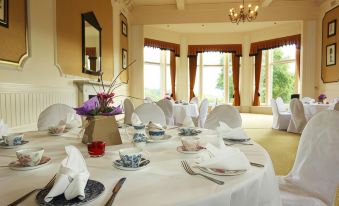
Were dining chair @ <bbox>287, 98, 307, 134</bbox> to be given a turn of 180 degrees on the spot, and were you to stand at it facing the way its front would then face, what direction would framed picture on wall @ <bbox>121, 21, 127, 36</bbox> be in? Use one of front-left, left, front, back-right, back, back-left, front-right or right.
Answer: front-right

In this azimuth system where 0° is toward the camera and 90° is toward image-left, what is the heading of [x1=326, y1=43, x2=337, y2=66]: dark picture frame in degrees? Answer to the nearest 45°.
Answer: approximately 45°

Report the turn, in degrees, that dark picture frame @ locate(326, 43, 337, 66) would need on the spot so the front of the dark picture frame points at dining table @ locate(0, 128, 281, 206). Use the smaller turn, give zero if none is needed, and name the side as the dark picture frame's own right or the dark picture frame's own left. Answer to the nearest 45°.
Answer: approximately 45° to the dark picture frame's own left

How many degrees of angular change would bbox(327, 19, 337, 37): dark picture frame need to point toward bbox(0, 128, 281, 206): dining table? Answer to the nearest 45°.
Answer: approximately 45° to its left

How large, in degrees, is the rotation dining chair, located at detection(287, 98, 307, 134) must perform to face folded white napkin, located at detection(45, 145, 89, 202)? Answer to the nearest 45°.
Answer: approximately 135° to its right

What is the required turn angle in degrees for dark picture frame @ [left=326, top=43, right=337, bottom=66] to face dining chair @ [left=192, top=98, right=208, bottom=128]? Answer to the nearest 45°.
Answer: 0° — it already faces it

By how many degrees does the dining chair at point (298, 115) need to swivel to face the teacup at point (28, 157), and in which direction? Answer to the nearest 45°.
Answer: approximately 135° to its right

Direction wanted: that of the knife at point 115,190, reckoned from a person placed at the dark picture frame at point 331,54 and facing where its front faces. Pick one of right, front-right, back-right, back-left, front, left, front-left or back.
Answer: front-left

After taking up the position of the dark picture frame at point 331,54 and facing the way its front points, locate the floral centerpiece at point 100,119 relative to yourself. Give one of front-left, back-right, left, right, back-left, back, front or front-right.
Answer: front-left

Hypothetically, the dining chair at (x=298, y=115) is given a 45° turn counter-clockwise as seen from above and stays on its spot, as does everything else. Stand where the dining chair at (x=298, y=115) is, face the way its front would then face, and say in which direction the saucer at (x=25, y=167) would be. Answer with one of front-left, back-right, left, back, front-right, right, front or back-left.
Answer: back

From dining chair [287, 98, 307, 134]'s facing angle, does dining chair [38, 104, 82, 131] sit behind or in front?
behind

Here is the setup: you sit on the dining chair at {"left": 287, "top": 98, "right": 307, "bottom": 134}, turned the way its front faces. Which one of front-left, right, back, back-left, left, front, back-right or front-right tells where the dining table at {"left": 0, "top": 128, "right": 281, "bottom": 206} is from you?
back-right

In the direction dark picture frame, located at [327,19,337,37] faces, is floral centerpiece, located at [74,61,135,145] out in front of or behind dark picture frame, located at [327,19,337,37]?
in front

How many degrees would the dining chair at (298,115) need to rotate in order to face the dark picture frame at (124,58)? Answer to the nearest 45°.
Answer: approximately 135° to its left
